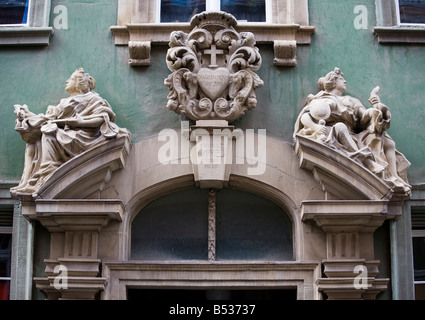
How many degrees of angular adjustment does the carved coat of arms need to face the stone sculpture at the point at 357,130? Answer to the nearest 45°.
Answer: approximately 90° to its left

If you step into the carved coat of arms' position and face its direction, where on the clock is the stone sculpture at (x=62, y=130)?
The stone sculpture is roughly at 3 o'clock from the carved coat of arms.

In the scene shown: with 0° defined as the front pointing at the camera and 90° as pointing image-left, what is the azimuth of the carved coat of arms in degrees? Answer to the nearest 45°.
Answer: approximately 0°
